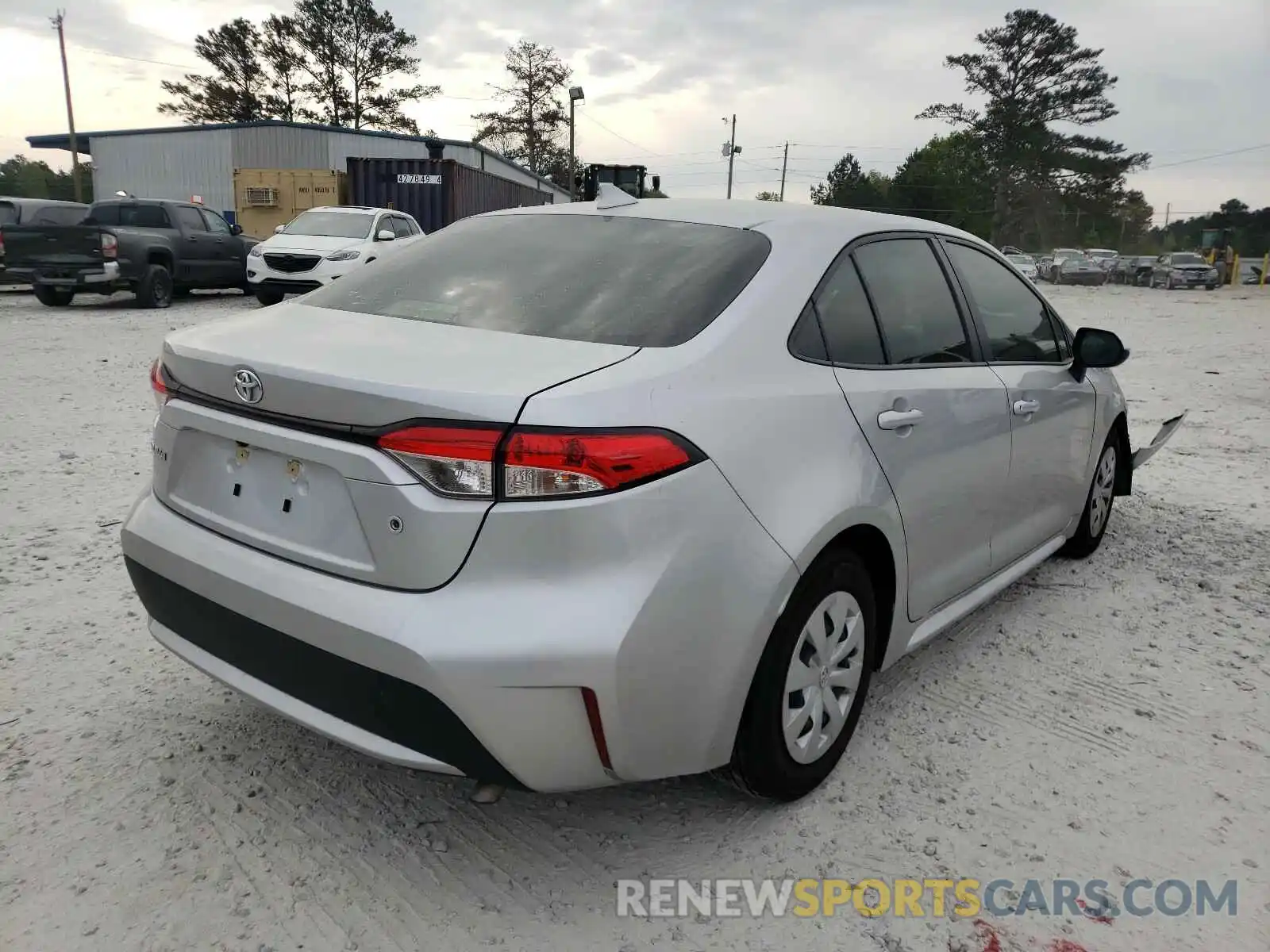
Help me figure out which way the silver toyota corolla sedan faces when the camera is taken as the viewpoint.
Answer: facing away from the viewer and to the right of the viewer

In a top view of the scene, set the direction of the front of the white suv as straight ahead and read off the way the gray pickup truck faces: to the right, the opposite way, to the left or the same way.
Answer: the opposite way

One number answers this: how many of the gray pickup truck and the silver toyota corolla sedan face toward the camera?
0

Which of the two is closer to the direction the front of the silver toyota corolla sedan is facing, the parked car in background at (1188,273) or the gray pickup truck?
the parked car in background

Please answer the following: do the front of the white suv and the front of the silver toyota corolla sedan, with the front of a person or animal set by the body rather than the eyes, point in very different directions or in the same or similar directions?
very different directions

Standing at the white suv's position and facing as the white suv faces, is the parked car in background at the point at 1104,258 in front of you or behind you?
behind

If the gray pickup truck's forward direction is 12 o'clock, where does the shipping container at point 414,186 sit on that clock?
The shipping container is roughly at 12 o'clock from the gray pickup truck.

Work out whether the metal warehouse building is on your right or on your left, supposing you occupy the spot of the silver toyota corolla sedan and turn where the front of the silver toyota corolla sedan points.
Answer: on your left

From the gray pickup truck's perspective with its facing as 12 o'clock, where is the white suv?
The white suv is roughly at 2 o'clock from the gray pickup truck.

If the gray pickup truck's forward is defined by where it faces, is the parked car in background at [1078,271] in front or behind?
in front

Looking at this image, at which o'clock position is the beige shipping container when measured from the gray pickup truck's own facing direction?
The beige shipping container is roughly at 11 o'clock from the gray pickup truck.

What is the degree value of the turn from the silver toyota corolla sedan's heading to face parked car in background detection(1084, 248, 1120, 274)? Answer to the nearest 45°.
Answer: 0° — it already faces it

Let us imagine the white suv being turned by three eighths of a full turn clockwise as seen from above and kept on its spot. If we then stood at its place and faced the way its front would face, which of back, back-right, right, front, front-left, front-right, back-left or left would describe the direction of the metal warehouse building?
front

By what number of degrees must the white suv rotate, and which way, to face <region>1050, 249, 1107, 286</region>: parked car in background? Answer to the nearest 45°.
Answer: approximately 180°

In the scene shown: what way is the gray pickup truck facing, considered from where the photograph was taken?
facing away from the viewer and to the right of the viewer

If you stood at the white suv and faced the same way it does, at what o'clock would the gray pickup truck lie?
The gray pickup truck is roughly at 2 o'clock from the white suv.
